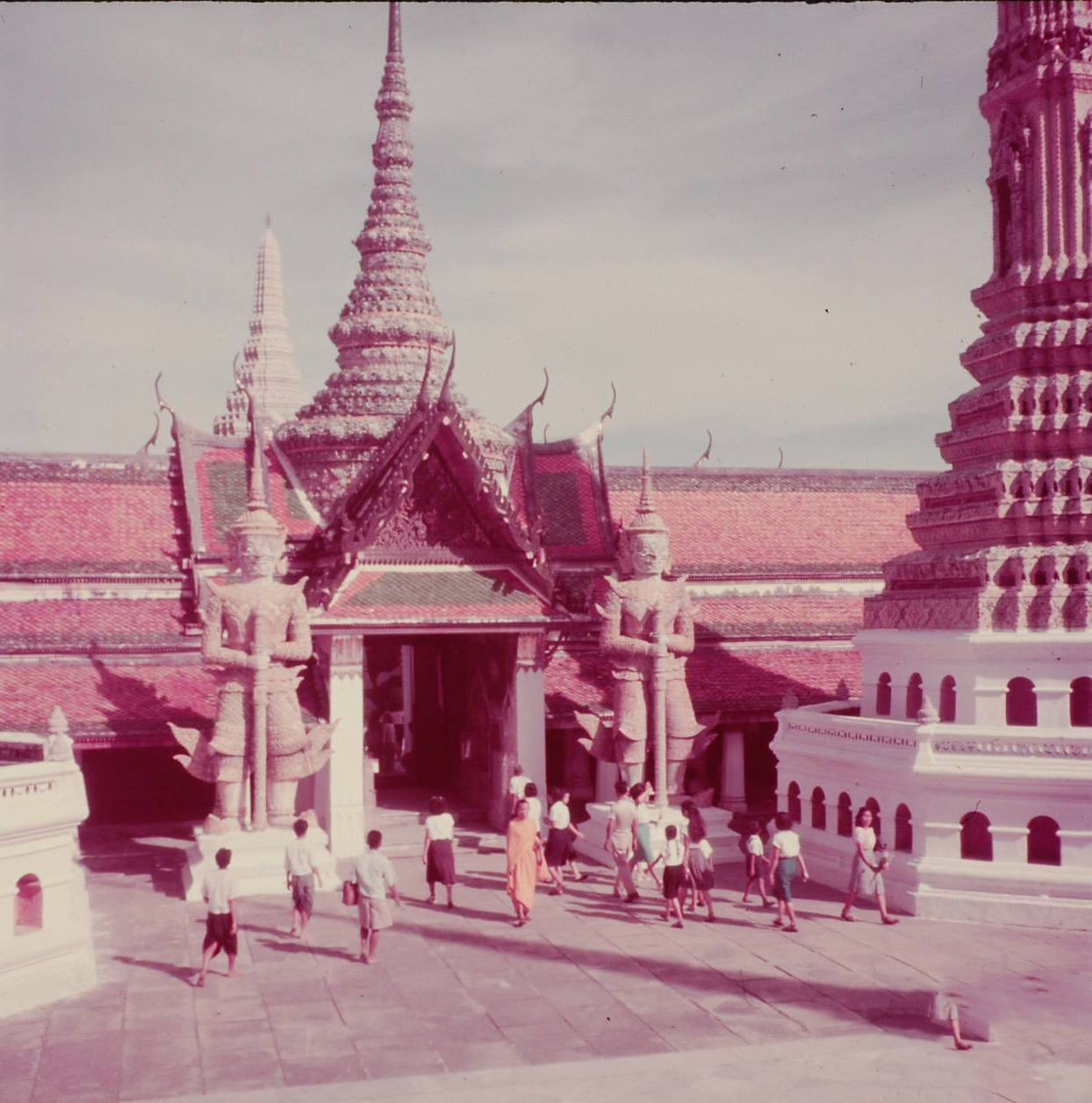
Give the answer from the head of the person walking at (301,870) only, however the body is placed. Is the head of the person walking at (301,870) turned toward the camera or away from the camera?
away from the camera

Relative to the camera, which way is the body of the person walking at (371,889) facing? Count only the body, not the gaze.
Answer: away from the camera

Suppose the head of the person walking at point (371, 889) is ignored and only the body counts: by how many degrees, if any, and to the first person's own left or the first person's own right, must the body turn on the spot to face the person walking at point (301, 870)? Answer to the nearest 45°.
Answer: approximately 45° to the first person's own left

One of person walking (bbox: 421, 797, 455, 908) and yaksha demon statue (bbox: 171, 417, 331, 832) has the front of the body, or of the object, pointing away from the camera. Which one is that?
the person walking

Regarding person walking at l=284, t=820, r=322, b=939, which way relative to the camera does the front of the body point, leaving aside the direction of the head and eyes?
away from the camera

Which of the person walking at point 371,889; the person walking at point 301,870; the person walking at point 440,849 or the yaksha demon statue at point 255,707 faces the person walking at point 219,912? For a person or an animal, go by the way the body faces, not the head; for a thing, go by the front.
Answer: the yaksha demon statue

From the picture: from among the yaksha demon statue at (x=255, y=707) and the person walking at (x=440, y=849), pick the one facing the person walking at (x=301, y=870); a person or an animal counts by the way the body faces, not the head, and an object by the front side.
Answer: the yaksha demon statue

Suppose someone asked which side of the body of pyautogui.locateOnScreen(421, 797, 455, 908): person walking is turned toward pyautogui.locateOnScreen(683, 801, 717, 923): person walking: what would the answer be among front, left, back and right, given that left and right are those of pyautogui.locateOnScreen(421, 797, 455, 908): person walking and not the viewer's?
right

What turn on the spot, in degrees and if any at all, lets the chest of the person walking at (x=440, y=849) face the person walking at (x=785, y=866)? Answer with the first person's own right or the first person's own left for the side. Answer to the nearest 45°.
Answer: approximately 90° to the first person's own right

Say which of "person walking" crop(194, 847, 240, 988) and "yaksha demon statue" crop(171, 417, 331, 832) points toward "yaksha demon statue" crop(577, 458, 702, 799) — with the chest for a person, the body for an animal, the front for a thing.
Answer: the person walking

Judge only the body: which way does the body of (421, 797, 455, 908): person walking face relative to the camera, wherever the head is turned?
away from the camera

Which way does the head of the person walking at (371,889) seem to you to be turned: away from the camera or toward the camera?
away from the camera
